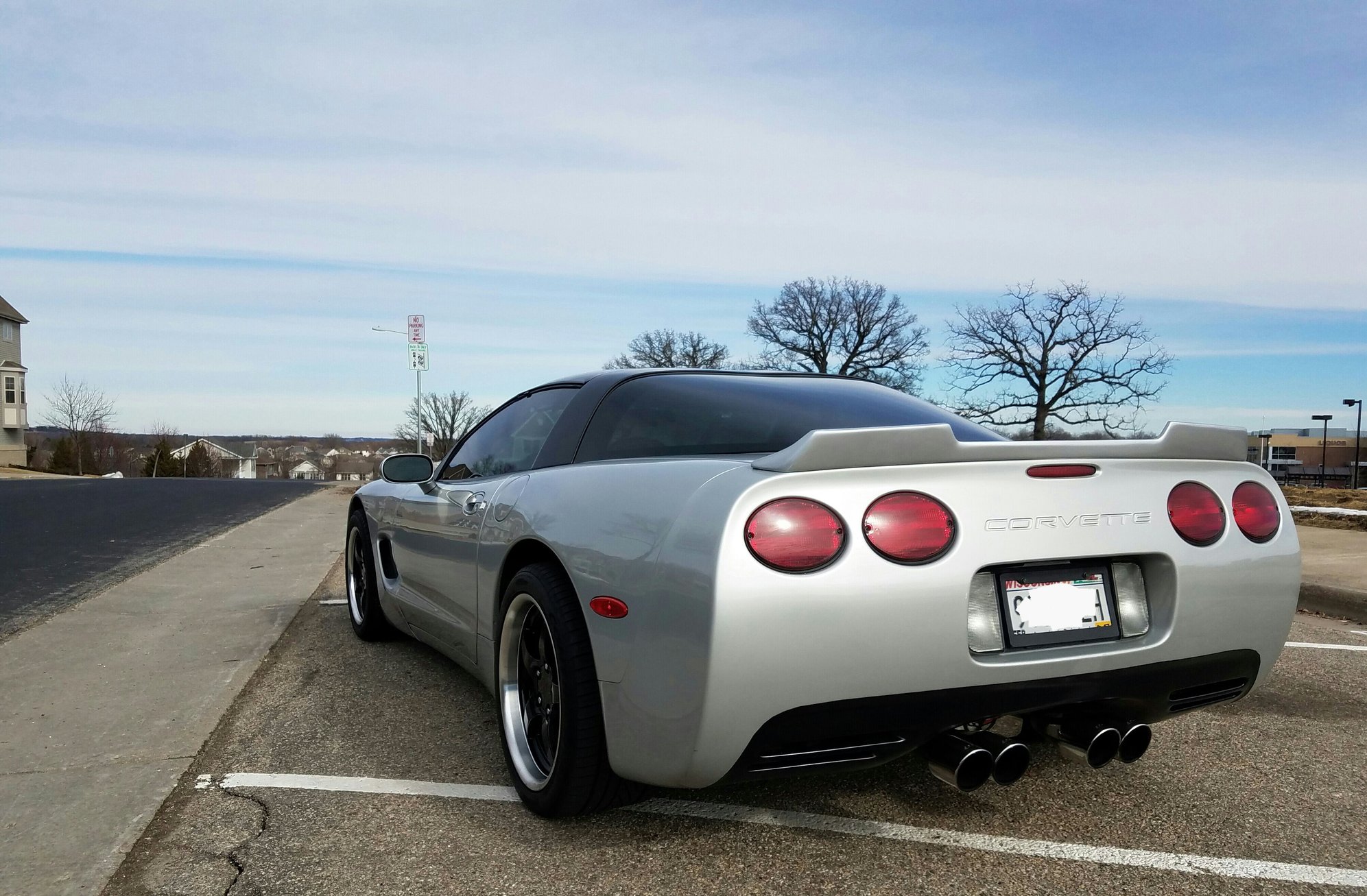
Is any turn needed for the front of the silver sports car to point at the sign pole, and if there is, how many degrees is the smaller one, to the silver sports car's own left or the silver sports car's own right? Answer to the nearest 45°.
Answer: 0° — it already faces it

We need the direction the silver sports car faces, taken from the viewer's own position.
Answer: facing away from the viewer and to the left of the viewer

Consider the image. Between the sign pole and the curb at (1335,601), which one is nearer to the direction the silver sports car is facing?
the sign pole

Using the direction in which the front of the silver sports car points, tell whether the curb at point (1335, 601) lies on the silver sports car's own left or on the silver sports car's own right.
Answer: on the silver sports car's own right
